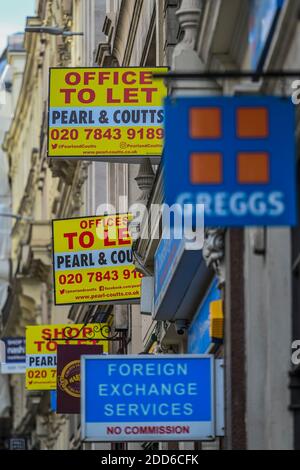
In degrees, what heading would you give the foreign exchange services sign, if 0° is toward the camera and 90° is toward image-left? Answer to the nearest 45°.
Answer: approximately 0°

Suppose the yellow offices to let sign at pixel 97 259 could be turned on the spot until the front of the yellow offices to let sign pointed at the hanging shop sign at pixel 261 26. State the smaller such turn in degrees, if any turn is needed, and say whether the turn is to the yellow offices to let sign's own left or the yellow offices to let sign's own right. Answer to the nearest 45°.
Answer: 0° — it already faces it

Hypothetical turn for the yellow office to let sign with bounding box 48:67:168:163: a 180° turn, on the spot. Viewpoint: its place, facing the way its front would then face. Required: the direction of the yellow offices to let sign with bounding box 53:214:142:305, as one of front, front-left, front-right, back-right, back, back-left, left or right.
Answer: front

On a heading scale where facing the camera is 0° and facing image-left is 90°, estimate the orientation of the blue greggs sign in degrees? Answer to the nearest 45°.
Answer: approximately 0°

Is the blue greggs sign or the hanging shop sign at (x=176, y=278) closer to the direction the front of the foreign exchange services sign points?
the blue greggs sign
